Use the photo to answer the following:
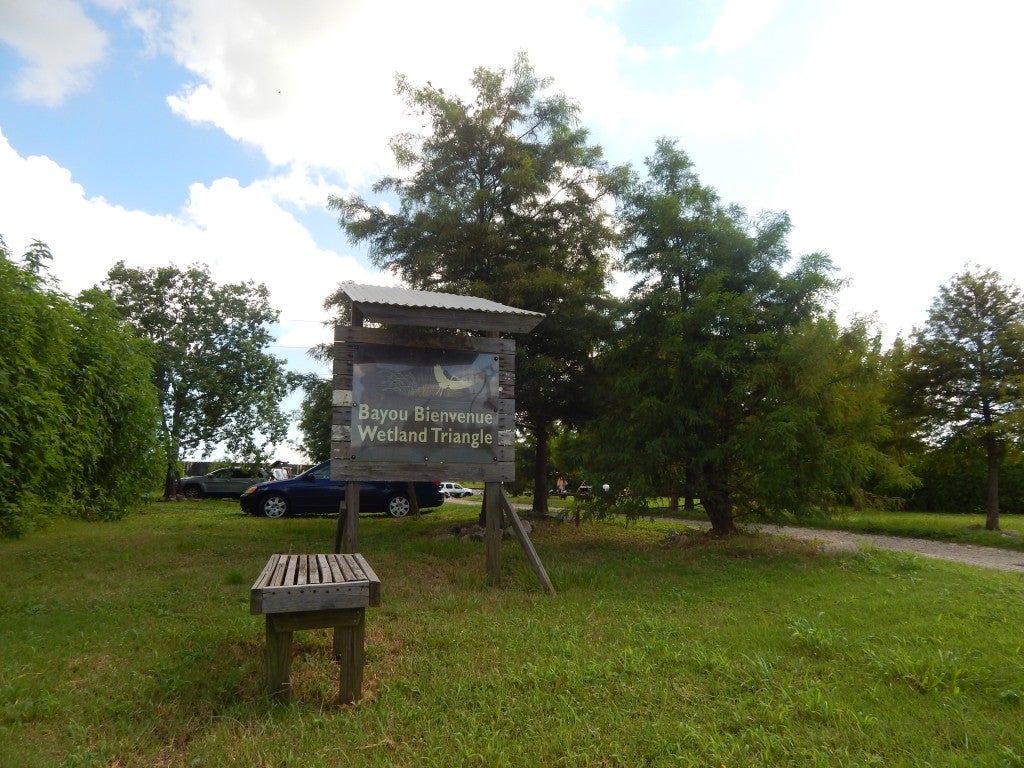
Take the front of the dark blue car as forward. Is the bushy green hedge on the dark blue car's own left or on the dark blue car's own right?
on the dark blue car's own left

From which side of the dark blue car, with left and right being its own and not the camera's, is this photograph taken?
left

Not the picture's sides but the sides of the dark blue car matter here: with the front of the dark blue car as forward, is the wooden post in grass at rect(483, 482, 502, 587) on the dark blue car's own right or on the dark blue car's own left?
on the dark blue car's own left

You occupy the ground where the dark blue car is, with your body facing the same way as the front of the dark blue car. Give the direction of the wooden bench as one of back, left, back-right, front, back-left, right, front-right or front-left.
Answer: left

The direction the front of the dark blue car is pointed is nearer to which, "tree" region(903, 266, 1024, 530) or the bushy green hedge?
the bushy green hedge

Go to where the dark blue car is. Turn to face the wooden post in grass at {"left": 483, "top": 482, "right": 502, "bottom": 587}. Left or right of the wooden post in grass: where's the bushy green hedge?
right

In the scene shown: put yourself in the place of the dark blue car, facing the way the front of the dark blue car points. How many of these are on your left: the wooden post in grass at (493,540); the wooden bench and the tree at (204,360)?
2

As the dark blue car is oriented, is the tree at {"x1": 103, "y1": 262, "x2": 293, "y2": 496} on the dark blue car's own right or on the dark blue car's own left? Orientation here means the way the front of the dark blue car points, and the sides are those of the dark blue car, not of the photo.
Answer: on the dark blue car's own right

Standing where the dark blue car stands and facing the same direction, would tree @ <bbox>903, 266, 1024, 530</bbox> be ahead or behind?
behind

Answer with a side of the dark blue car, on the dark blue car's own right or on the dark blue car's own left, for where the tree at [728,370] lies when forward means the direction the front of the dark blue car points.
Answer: on the dark blue car's own left
